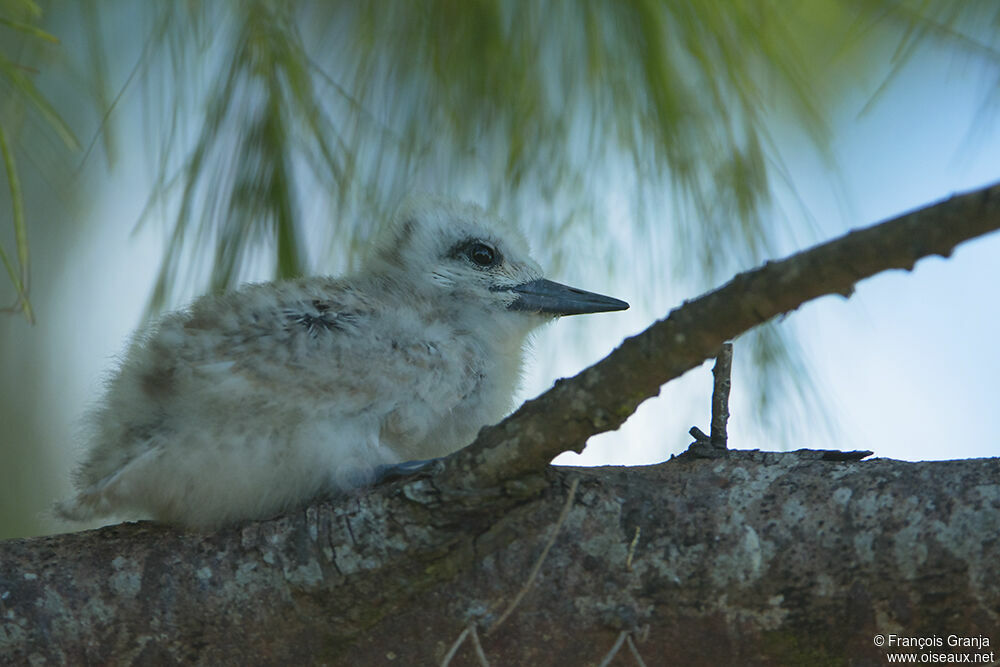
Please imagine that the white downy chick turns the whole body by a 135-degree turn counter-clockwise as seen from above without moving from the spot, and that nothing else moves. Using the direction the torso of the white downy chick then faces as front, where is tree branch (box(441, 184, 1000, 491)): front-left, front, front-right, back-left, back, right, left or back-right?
back

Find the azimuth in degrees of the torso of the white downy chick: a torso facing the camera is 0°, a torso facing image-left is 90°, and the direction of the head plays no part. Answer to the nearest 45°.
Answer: approximately 270°
